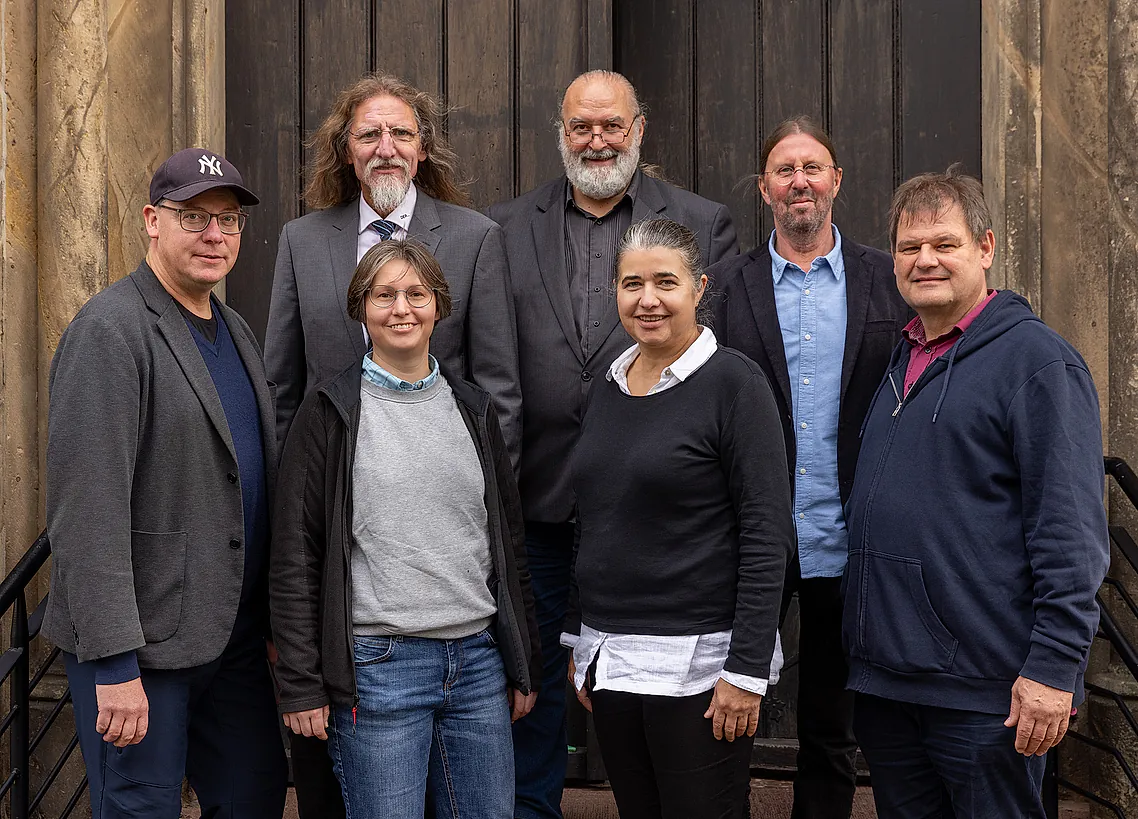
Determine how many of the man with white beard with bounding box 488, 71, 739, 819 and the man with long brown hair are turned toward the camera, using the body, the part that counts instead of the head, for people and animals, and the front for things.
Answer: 2

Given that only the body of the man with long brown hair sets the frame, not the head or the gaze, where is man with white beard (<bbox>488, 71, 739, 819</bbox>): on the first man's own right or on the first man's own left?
on the first man's own left

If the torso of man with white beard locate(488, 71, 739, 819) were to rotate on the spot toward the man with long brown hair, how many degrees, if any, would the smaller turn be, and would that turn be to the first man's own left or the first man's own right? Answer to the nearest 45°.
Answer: approximately 90° to the first man's own right

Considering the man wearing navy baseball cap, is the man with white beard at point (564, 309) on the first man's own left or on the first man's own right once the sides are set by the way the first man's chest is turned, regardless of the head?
on the first man's own left

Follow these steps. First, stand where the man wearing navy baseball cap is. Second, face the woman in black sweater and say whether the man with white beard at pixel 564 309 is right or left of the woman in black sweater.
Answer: left

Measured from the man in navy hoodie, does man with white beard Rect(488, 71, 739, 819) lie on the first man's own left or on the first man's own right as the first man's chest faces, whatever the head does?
on the first man's own right

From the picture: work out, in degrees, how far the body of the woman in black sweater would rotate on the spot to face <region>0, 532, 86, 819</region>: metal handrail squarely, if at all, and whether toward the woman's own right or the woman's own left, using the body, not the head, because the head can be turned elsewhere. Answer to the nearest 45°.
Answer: approximately 45° to the woman's own right

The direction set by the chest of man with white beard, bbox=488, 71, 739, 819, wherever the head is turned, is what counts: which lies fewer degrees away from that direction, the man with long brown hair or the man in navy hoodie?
the man in navy hoodie

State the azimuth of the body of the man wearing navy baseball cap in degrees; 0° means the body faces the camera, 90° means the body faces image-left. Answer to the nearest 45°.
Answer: approximately 315°
